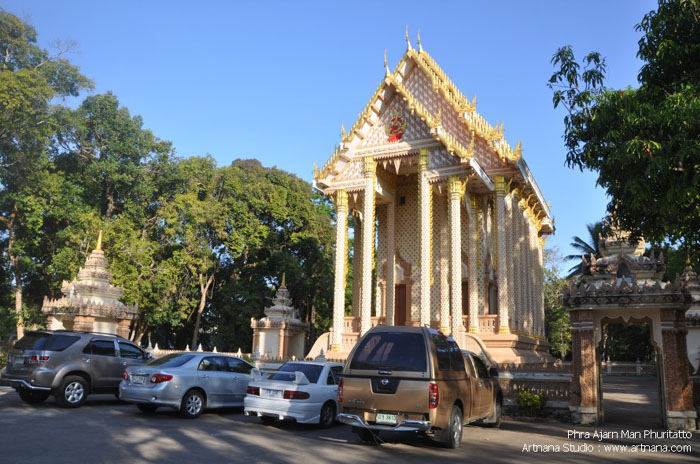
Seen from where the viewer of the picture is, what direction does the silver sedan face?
facing away from the viewer and to the right of the viewer

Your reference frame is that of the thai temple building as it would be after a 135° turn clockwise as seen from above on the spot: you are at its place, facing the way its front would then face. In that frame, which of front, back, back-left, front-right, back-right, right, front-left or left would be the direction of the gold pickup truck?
back

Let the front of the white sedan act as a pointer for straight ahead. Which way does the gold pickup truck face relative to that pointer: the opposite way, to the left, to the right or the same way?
the same way

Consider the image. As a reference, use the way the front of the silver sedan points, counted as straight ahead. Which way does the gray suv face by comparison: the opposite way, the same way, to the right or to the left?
the same way

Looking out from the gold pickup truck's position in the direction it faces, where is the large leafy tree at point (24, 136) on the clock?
The large leafy tree is roughly at 9 o'clock from the gold pickup truck.

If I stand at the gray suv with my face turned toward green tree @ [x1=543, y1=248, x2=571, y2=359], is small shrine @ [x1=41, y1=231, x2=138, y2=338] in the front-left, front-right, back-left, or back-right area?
front-left

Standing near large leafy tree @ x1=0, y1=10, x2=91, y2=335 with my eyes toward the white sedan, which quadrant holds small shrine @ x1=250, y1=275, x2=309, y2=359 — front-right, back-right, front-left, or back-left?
front-left

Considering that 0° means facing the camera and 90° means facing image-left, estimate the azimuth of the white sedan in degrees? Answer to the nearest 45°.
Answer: approximately 225°

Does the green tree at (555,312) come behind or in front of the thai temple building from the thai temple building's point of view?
behind

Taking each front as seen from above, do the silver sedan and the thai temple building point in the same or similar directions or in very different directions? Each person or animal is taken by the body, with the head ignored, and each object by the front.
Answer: very different directions

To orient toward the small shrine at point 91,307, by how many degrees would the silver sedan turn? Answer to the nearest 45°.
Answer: approximately 45° to its left

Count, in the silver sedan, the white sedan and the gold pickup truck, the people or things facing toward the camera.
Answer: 0

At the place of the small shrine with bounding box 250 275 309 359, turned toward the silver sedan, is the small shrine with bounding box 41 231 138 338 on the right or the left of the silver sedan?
right

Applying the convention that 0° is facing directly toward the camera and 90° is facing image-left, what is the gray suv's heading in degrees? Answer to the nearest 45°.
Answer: approximately 225°

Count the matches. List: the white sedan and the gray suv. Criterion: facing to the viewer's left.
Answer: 0

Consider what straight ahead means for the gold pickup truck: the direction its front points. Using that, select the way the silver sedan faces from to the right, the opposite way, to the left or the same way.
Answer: the same way

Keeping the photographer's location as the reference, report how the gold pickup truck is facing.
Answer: facing away from the viewer and to the right of the viewer

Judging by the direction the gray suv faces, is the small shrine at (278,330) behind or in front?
in front

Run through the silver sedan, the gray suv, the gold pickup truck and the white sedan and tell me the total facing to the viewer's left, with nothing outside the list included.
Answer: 0

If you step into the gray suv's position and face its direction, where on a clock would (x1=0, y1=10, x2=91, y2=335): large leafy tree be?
The large leafy tree is roughly at 10 o'clock from the gray suv.

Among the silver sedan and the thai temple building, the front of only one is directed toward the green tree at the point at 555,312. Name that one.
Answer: the silver sedan

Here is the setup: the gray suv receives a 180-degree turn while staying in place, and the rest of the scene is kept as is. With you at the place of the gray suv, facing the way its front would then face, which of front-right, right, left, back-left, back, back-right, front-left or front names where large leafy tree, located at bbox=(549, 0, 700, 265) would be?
left
